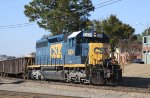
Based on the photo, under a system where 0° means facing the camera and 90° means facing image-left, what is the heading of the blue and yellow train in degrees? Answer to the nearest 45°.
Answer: approximately 315°

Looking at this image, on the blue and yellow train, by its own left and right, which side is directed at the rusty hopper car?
back
